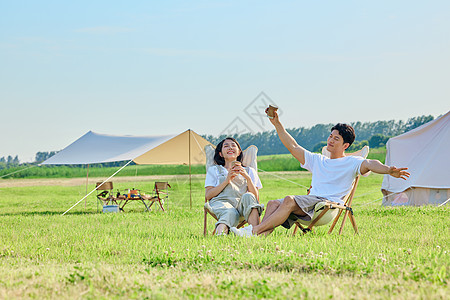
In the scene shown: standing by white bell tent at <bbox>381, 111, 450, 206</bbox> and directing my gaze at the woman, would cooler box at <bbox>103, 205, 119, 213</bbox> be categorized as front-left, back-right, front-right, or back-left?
front-right

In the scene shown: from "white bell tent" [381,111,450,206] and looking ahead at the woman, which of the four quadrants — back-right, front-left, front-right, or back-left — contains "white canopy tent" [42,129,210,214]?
front-right

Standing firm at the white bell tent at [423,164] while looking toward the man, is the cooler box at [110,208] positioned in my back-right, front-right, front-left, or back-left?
front-right

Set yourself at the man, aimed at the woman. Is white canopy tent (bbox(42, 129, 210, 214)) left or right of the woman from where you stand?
right

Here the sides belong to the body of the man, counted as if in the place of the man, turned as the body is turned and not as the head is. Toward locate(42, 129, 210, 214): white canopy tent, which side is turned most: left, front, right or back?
right

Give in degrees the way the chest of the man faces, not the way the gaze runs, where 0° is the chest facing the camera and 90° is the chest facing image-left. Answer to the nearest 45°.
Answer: approximately 45°

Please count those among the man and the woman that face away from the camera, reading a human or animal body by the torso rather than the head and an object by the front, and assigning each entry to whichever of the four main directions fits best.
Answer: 0

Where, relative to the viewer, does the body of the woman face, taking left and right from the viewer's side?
facing the viewer

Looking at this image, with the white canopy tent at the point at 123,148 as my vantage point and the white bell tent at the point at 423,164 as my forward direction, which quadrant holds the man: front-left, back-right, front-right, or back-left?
front-right

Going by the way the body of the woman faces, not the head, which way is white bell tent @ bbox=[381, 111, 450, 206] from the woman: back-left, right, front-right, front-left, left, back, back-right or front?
back-left

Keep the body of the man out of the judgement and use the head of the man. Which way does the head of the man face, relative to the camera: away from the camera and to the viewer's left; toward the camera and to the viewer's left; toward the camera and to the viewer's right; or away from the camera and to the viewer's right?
toward the camera and to the viewer's left

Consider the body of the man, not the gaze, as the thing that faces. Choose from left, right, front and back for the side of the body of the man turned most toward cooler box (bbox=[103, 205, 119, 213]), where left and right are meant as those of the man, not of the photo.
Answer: right

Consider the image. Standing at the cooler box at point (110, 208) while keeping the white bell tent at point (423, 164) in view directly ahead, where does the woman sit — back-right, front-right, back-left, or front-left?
front-right
